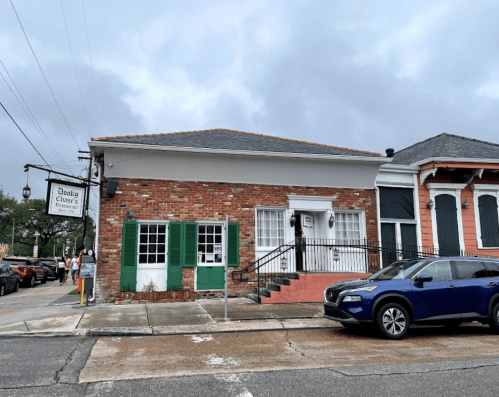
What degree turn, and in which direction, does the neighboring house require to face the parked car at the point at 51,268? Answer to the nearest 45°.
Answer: approximately 90° to its right

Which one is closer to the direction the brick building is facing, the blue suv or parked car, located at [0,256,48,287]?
the blue suv

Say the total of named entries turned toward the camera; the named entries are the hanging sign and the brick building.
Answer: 2

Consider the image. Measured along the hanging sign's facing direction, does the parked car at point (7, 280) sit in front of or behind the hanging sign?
behind

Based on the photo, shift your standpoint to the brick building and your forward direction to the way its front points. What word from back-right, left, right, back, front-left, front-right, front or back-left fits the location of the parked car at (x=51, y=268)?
back-right

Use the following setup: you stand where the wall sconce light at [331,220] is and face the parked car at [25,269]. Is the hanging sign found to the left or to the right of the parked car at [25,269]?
left

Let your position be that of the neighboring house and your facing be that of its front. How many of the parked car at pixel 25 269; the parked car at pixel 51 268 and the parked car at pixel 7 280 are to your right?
3

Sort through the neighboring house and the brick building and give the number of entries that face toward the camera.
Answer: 2

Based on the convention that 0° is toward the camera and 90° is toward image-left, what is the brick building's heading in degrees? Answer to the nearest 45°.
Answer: approximately 0°

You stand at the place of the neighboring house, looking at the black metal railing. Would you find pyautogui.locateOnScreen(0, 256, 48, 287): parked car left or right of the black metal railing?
right

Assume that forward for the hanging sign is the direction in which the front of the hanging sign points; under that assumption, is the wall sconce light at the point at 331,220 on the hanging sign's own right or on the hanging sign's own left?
on the hanging sign's own left

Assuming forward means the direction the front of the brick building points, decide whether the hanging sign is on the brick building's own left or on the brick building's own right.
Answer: on the brick building's own right

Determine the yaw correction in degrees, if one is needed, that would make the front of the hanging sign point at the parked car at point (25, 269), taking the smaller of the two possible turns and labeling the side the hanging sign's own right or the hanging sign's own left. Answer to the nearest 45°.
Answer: approximately 180°
